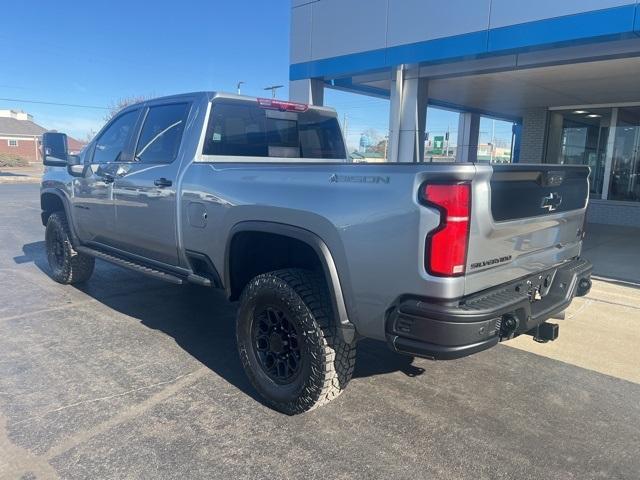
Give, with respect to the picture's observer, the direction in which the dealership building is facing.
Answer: facing the viewer and to the left of the viewer

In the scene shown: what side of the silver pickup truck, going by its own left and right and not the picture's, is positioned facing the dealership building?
right

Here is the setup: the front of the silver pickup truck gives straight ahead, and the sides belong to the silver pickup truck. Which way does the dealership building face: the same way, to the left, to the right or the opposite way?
to the left

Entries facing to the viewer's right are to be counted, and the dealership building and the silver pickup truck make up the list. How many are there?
0

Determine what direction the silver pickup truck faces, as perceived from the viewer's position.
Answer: facing away from the viewer and to the left of the viewer
